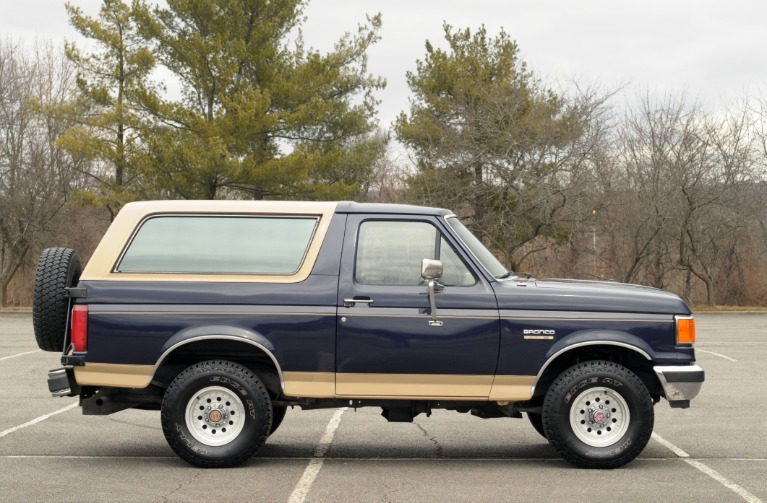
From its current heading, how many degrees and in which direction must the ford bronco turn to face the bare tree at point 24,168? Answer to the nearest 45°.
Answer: approximately 135° to its left

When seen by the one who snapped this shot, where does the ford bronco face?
facing to the right of the viewer
